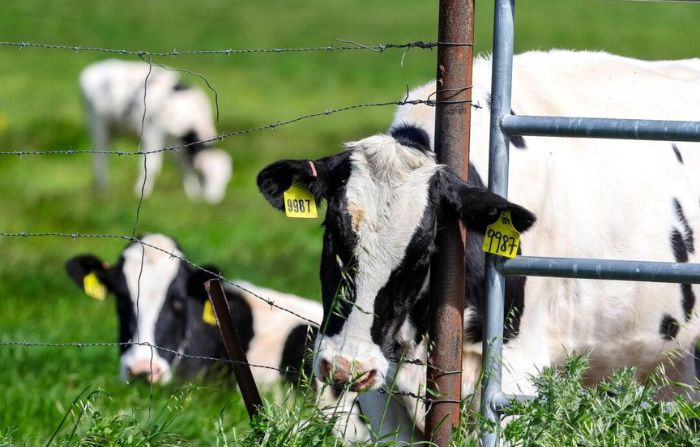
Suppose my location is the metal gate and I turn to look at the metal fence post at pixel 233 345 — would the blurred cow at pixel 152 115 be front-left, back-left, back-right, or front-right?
front-right

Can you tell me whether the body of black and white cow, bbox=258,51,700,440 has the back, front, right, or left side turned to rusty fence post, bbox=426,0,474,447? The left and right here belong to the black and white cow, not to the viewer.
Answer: front

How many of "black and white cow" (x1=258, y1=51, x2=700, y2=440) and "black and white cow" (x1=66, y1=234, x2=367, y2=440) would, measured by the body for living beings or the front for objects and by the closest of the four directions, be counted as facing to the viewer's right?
0

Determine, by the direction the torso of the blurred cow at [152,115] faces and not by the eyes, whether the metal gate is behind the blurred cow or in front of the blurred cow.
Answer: in front

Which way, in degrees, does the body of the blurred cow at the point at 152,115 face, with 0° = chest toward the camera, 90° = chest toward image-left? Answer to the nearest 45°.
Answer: approximately 315°

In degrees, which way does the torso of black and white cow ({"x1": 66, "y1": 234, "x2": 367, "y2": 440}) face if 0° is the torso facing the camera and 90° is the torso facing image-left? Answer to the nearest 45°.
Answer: approximately 45°

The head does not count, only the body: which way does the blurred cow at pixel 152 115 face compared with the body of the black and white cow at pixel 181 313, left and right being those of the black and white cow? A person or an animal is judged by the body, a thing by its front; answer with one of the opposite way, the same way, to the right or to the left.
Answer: the opposite way

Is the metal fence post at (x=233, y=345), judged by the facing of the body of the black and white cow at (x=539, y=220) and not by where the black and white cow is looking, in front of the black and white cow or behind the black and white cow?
in front

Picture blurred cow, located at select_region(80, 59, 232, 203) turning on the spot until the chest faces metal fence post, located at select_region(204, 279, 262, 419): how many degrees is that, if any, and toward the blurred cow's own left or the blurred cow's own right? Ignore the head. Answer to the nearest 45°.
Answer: approximately 45° to the blurred cow's own right

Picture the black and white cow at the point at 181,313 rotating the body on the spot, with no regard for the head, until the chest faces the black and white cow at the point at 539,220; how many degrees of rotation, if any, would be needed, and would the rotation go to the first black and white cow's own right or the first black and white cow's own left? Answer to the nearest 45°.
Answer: approximately 90° to the first black and white cow's own left

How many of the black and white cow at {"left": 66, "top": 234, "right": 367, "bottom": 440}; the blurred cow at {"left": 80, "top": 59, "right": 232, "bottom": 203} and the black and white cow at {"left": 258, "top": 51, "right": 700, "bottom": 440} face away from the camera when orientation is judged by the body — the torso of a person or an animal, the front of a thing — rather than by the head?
0

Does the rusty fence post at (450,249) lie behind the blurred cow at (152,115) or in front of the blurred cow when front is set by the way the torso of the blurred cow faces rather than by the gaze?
in front

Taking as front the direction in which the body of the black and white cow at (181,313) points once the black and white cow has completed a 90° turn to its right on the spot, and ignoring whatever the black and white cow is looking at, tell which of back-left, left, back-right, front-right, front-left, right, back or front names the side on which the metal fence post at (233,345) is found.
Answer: back-left
